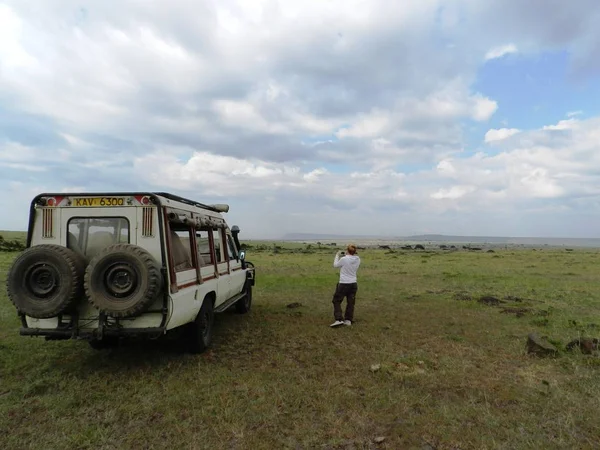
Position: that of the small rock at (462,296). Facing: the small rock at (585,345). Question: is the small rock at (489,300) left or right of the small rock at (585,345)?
left

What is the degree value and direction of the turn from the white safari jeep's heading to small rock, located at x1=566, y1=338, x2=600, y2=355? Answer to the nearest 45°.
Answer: approximately 45° to its right

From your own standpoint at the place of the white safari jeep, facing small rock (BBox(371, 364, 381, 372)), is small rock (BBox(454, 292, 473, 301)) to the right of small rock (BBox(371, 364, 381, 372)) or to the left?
left

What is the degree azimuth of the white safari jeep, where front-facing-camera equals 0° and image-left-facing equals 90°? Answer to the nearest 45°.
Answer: approximately 225°

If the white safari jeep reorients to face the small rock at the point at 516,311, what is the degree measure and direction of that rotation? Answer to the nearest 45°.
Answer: approximately 45° to its right

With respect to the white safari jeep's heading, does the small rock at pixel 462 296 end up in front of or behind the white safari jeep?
in front

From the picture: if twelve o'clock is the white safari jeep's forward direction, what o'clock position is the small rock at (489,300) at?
The small rock is roughly at 1 o'clock from the white safari jeep.

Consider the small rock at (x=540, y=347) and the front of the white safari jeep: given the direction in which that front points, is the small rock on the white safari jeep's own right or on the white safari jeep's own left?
on the white safari jeep's own right
